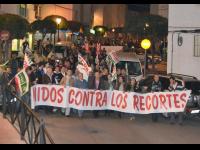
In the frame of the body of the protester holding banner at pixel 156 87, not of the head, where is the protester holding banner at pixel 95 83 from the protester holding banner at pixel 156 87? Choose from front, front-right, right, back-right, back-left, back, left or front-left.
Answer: right

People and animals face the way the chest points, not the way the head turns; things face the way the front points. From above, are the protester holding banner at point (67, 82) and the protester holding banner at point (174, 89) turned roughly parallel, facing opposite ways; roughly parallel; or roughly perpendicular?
roughly parallel

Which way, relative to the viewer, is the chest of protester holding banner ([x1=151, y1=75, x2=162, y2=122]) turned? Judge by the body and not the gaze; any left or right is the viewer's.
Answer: facing the viewer

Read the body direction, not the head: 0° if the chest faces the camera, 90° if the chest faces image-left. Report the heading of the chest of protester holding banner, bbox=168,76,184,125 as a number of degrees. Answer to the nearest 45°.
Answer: approximately 0°

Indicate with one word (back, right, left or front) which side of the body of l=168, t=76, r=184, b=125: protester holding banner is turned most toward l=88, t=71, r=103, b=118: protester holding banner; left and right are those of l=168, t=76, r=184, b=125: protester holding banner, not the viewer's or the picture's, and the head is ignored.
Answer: right

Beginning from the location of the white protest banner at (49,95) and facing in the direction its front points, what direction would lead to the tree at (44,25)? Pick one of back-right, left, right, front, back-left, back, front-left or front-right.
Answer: back

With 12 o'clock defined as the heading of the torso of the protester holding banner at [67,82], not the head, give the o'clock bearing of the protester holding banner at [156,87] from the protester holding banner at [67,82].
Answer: the protester holding banner at [156,87] is roughly at 9 o'clock from the protester holding banner at [67,82].

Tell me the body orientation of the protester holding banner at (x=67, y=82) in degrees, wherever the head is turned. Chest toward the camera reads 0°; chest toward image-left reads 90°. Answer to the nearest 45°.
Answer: approximately 0°

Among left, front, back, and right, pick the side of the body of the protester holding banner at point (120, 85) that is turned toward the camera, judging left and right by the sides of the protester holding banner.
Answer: front

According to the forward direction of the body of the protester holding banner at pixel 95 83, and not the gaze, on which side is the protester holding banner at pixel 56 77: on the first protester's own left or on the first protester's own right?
on the first protester's own right

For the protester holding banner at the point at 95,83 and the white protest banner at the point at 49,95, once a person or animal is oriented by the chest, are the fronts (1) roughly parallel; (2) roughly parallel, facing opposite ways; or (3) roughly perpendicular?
roughly parallel
